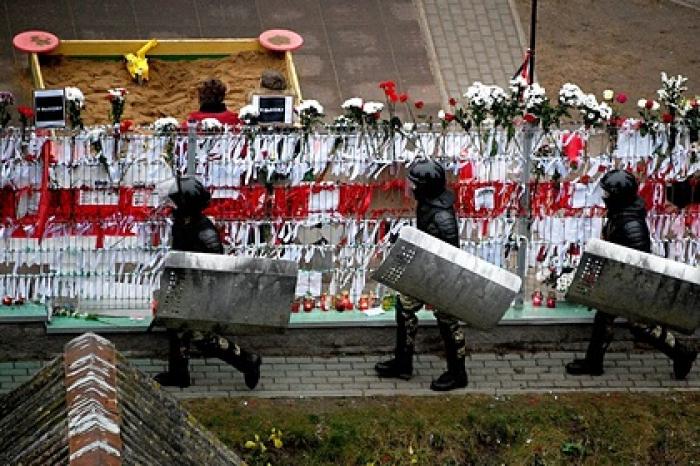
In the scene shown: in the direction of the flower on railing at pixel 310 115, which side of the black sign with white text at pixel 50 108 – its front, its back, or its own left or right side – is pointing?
left

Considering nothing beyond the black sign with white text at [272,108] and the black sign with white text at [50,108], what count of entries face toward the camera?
2

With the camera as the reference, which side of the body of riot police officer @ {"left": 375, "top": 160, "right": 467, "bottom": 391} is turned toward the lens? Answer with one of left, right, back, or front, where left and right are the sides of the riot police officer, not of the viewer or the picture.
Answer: left

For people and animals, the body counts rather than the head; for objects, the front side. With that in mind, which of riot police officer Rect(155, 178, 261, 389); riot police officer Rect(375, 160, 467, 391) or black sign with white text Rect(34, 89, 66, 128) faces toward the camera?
the black sign with white text

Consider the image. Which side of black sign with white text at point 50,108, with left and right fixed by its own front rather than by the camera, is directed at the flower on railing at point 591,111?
left

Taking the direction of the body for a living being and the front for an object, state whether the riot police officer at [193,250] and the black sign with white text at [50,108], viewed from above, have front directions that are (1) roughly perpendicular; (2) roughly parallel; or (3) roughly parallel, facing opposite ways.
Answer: roughly perpendicular

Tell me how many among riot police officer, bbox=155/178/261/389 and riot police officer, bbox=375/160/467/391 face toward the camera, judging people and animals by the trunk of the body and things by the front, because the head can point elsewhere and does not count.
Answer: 0
